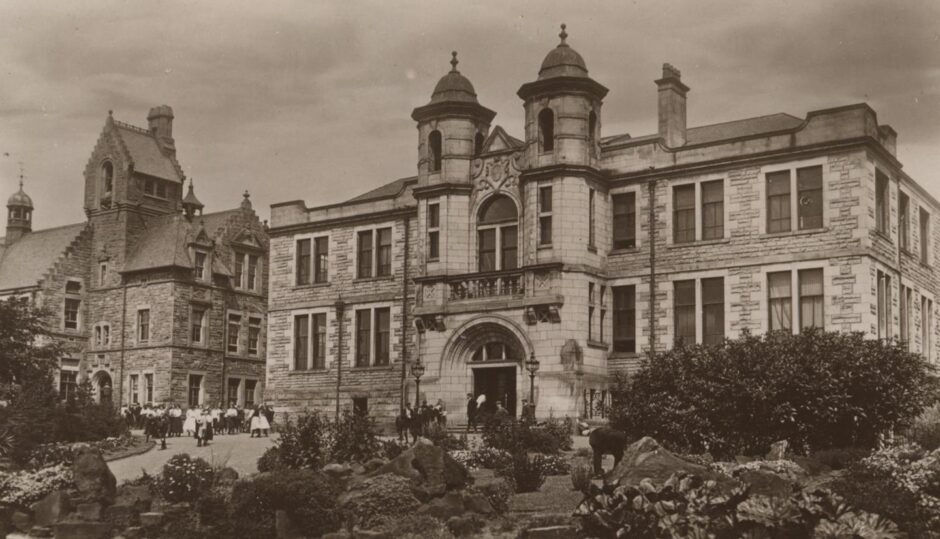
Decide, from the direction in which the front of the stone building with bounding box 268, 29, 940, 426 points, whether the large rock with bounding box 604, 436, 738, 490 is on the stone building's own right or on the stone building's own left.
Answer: on the stone building's own left

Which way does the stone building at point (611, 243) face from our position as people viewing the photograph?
facing the viewer and to the left of the viewer

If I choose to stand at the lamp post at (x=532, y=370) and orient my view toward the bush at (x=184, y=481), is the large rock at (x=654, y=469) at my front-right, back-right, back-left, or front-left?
front-left

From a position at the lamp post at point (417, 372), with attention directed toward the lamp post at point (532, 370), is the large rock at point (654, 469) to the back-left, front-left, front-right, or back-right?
front-right

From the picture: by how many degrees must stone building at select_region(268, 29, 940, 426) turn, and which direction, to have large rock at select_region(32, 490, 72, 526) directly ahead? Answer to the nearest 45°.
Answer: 0° — it already faces it

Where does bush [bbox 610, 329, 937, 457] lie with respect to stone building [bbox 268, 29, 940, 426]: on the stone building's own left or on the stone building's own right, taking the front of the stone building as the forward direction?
on the stone building's own left

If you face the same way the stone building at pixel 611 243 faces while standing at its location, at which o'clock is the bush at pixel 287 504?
The bush is roughly at 11 o'clock from the stone building.

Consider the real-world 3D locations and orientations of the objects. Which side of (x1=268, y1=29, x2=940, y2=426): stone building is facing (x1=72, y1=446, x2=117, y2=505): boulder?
front
